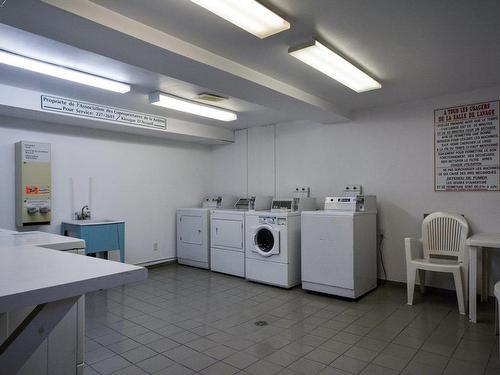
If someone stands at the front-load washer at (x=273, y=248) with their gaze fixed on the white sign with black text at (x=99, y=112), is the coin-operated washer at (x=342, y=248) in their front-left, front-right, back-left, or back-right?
back-left

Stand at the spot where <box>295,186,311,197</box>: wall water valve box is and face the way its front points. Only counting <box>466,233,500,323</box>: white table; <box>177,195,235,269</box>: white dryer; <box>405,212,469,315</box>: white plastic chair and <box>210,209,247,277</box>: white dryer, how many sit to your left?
2

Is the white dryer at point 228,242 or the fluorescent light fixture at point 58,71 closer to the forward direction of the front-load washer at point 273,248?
the fluorescent light fixture

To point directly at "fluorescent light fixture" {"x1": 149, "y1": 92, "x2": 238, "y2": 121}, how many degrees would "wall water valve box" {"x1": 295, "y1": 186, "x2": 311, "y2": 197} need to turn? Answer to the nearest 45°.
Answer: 0° — it already faces it

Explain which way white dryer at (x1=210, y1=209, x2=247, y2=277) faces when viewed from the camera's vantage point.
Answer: facing the viewer and to the left of the viewer

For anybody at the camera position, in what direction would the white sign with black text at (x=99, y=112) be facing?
facing the viewer and to the right of the viewer

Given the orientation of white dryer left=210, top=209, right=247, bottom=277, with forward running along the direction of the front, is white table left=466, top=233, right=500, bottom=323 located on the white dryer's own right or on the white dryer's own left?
on the white dryer's own left

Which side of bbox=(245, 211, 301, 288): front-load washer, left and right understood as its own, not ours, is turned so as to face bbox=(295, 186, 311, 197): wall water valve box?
back

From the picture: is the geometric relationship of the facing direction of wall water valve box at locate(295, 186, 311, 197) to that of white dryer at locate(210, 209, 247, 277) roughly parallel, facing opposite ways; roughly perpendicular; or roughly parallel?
roughly parallel

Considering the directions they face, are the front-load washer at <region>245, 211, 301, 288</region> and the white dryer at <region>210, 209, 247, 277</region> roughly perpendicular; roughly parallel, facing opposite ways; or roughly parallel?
roughly parallel

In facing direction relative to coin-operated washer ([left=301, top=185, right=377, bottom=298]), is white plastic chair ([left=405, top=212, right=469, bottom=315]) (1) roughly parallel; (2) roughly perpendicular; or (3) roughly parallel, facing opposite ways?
roughly parallel
